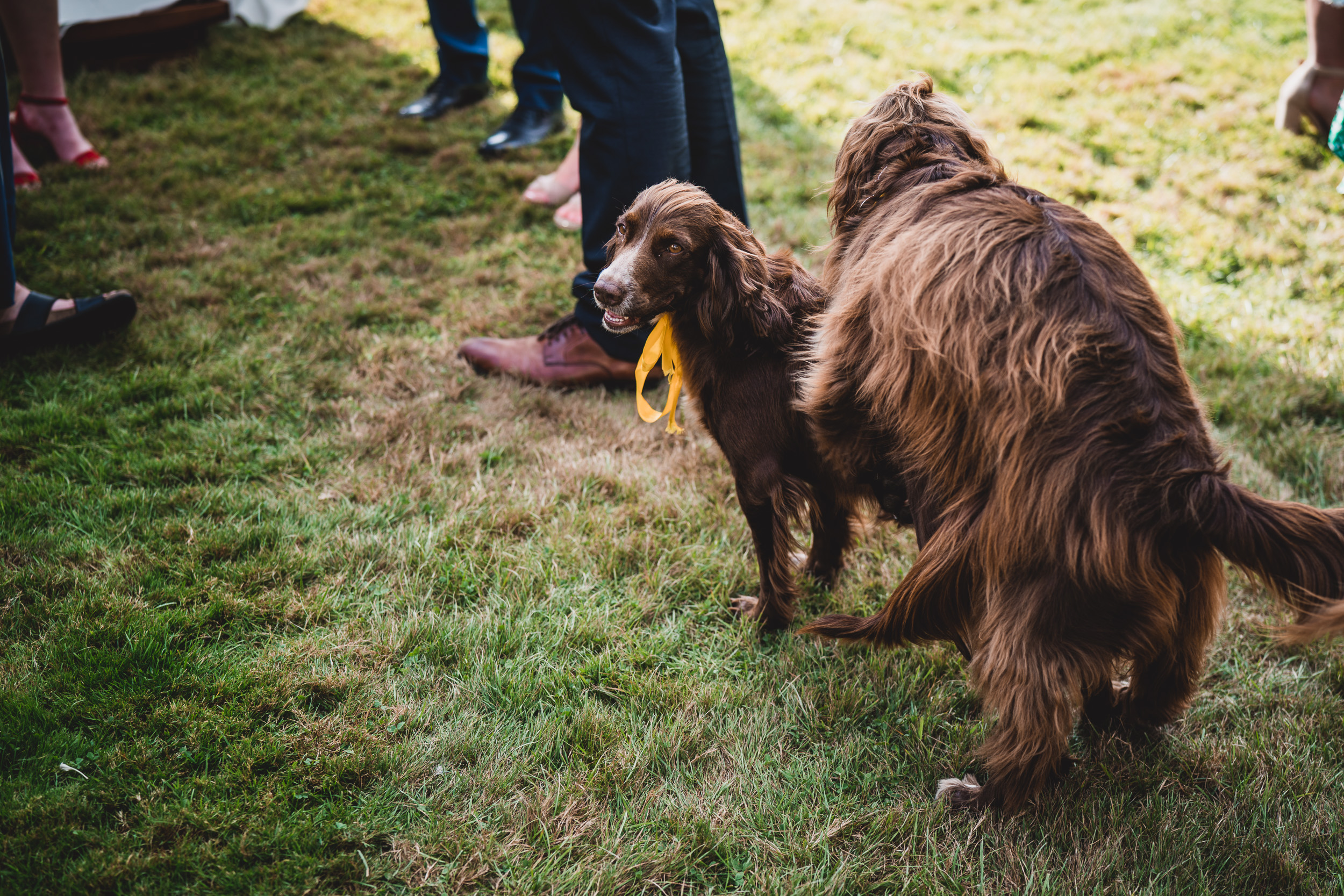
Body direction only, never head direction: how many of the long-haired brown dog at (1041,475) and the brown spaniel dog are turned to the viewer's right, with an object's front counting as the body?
0

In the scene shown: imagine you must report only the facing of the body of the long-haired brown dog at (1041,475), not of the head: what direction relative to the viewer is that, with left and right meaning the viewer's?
facing away from the viewer and to the left of the viewer

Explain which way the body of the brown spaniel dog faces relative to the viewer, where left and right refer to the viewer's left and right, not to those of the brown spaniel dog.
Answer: facing the viewer and to the left of the viewer

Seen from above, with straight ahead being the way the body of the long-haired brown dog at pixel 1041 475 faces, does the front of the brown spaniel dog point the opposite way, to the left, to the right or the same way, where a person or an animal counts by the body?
to the left

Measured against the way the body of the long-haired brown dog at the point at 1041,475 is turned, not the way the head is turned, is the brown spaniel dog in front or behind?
in front

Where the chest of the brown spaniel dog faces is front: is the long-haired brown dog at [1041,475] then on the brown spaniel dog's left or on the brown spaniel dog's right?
on the brown spaniel dog's left
